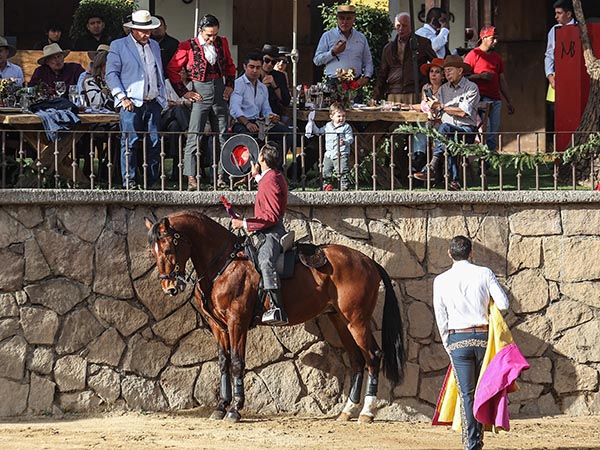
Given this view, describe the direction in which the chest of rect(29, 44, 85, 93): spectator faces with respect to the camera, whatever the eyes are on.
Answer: toward the camera

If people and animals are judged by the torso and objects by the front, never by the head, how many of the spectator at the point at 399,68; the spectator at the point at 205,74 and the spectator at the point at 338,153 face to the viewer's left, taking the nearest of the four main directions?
0

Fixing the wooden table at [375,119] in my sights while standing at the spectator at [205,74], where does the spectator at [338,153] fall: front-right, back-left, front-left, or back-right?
front-right

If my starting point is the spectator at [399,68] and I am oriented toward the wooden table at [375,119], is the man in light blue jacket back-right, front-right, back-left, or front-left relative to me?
front-right

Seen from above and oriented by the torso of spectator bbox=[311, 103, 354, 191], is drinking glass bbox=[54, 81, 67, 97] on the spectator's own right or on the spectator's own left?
on the spectator's own right

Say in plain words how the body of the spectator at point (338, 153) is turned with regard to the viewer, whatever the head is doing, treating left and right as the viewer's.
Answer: facing the viewer

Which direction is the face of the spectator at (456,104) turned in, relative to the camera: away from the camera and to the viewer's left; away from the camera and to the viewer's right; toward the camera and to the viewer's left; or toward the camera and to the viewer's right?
toward the camera and to the viewer's left

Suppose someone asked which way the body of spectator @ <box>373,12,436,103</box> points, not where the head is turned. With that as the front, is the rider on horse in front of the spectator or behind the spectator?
in front

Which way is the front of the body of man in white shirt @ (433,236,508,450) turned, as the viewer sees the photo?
away from the camera

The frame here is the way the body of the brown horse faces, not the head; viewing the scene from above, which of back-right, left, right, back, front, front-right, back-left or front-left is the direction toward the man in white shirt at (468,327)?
back-left

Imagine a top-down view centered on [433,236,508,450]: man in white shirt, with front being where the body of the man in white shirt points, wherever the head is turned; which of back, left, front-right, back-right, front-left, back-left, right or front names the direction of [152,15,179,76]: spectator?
front-left

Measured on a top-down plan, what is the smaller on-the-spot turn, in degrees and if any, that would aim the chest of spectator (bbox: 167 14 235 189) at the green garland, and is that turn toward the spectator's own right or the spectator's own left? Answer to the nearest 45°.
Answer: approximately 90° to the spectator's own left

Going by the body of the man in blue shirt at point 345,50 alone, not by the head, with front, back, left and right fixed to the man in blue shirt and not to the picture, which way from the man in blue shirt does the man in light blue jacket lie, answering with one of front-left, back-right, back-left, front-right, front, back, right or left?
front-right

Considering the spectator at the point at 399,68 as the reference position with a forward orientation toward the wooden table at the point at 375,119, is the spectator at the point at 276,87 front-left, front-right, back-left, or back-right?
front-right

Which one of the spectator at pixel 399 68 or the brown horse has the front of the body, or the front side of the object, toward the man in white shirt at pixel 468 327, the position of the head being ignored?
the spectator

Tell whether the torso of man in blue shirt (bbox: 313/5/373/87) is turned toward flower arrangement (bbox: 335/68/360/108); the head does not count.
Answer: yes
